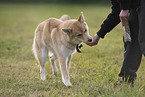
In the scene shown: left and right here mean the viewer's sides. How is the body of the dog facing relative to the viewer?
facing the viewer and to the right of the viewer

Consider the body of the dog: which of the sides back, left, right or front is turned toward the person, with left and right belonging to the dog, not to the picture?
front

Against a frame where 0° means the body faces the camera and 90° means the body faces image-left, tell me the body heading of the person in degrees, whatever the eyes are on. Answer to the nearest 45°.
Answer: approximately 45°

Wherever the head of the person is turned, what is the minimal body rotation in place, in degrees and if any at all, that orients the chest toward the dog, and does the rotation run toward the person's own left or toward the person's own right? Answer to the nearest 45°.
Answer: approximately 45° to the person's own right

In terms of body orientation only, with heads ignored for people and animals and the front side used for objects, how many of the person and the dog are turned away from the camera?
0
